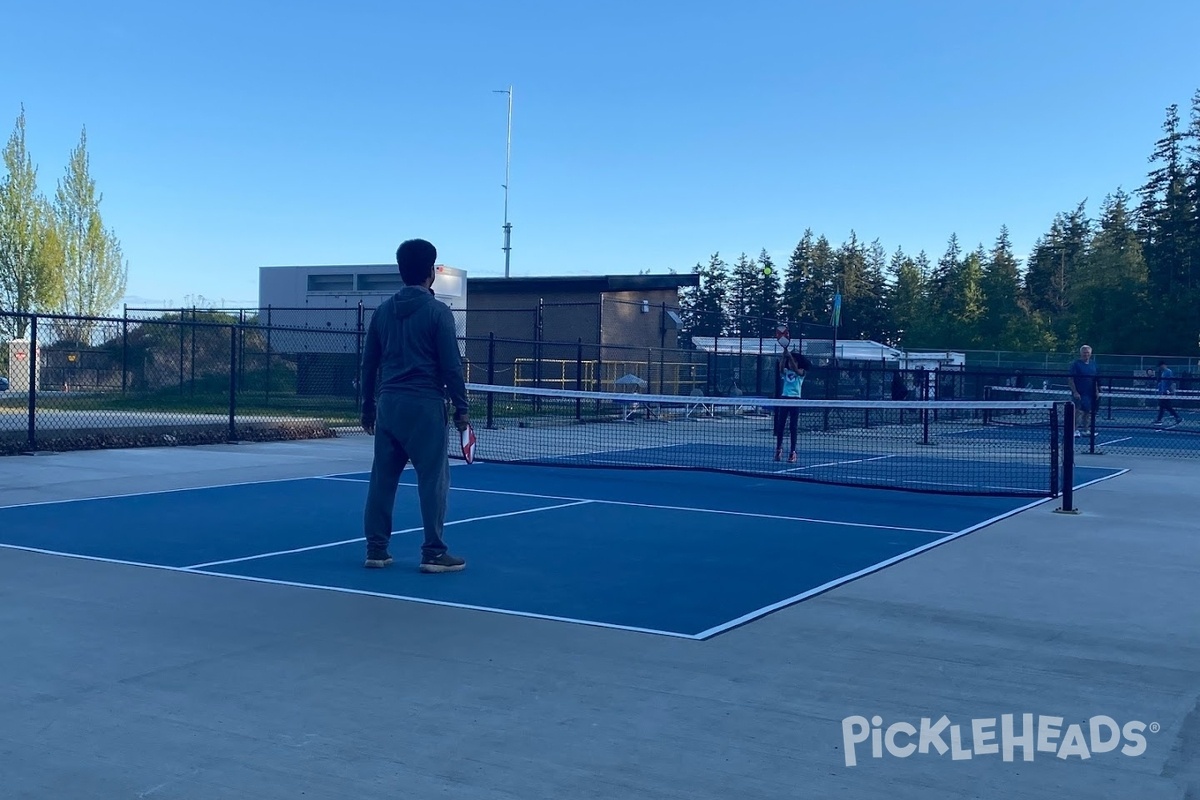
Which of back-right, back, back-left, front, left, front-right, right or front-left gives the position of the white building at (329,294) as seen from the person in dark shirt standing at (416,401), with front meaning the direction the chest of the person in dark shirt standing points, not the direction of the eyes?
front-left

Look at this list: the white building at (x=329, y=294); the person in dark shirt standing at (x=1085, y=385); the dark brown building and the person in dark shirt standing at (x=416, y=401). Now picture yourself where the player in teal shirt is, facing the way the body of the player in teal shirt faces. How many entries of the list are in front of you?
1

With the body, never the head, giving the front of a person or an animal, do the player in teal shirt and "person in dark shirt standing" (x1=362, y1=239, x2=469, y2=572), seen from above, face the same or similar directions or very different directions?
very different directions

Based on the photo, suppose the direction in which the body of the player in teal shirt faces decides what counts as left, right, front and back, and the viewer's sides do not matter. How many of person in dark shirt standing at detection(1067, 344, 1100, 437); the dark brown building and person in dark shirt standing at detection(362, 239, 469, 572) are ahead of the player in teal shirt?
1

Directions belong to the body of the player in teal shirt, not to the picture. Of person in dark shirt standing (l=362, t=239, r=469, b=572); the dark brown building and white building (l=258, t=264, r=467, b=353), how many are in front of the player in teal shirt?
1

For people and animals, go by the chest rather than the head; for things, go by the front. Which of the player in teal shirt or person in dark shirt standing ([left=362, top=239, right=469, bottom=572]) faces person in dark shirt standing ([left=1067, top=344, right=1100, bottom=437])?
person in dark shirt standing ([left=362, top=239, right=469, bottom=572])

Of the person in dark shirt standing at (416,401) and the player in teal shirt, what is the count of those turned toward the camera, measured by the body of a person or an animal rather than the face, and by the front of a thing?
1

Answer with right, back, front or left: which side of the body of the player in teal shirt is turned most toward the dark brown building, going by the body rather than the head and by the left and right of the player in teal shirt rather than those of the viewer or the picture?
back

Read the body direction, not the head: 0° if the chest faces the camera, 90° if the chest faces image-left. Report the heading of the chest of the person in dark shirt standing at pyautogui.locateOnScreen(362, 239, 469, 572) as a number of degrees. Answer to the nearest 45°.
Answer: approximately 225°

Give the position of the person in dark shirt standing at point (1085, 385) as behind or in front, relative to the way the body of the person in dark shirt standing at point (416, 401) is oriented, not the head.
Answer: in front

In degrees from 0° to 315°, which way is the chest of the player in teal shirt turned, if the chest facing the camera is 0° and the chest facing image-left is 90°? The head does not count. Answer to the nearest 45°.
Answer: approximately 0°

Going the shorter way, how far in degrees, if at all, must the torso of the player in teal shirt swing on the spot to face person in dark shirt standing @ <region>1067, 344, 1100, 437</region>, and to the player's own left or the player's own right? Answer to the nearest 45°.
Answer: approximately 135° to the player's own left
